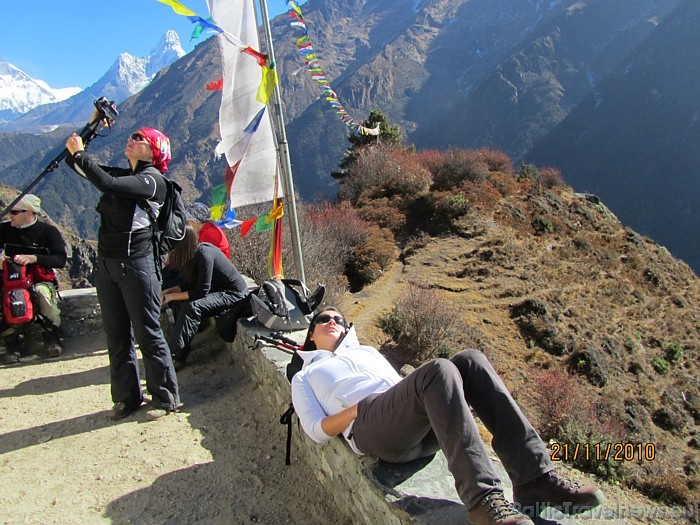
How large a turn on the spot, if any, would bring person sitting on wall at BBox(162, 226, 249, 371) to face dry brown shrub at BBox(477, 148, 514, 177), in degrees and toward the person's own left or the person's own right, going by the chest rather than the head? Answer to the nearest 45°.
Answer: approximately 135° to the person's own right

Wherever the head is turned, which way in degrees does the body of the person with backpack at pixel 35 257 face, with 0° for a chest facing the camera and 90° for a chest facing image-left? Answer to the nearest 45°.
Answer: approximately 45°

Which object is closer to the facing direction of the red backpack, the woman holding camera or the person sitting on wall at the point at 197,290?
the woman holding camera

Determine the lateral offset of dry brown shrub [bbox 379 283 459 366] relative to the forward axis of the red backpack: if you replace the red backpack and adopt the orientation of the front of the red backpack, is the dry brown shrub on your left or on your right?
on your left

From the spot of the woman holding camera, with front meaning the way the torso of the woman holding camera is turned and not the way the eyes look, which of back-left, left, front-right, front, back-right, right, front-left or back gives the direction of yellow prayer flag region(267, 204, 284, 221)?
back

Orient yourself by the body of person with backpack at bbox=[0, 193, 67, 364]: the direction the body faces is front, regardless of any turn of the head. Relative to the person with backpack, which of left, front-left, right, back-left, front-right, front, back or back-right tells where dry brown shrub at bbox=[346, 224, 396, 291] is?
back

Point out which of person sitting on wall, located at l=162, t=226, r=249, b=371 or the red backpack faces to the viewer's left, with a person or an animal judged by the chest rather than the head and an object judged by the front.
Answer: the person sitting on wall

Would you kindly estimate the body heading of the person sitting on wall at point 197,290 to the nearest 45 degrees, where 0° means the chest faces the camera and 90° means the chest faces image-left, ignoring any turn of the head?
approximately 90°
